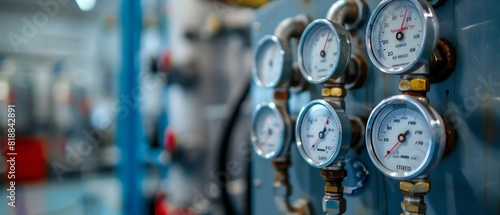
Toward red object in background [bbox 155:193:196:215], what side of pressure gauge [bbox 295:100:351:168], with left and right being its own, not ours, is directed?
right

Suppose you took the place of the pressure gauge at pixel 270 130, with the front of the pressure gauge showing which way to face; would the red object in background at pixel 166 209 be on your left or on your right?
on your right

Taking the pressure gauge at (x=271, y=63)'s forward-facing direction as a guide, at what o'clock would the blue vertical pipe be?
The blue vertical pipe is roughly at 3 o'clock from the pressure gauge.

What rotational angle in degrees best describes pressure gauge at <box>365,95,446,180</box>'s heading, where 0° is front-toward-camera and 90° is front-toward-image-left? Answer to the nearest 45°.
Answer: approximately 45°

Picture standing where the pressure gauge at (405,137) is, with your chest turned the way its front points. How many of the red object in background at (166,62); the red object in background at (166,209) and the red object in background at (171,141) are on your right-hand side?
3
